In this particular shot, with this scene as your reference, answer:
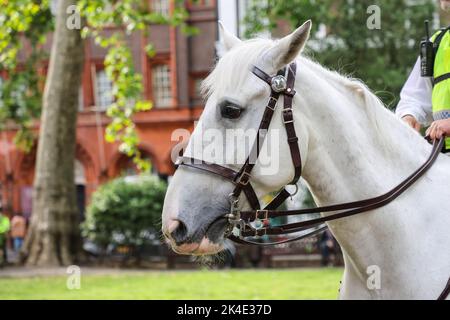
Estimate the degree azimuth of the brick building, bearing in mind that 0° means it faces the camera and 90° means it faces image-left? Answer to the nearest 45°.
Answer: approximately 0°

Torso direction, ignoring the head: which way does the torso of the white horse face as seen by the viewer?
to the viewer's left

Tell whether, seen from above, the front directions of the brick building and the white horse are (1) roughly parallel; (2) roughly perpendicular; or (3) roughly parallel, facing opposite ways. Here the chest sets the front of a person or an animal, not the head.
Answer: roughly perpendicular

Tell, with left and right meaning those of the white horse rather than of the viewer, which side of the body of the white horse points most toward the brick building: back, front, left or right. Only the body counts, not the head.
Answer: right

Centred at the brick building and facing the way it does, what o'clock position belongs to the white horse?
The white horse is roughly at 12 o'clock from the brick building.

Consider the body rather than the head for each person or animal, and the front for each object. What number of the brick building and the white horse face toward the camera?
1

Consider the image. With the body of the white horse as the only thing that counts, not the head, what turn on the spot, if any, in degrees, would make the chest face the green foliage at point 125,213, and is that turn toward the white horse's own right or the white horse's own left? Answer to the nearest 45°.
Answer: approximately 90° to the white horse's own right

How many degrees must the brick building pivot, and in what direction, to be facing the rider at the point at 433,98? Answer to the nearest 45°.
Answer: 0° — it already faces them
